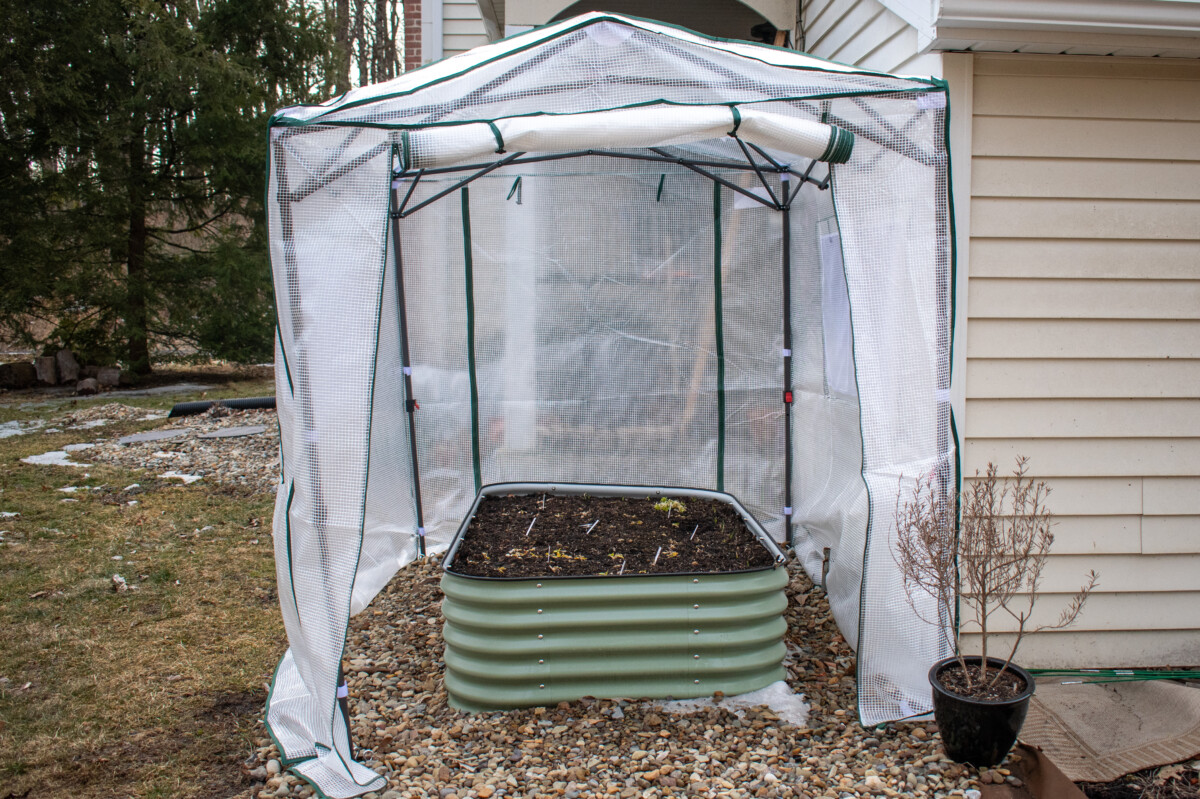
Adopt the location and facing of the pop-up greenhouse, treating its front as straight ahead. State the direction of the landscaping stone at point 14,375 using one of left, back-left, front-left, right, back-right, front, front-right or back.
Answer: back-right

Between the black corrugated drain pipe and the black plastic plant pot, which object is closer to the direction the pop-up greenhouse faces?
the black plastic plant pot

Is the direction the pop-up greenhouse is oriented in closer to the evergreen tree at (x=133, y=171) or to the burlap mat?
the burlap mat

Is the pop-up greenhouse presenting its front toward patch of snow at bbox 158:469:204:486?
no

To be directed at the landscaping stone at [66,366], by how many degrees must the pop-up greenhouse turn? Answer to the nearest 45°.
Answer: approximately 135° to its right

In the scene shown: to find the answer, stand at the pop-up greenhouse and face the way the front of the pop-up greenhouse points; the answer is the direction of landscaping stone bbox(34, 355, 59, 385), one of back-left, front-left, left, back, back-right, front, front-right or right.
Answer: back-right

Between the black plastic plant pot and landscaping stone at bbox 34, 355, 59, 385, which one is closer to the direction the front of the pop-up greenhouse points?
the black plastic plant pot

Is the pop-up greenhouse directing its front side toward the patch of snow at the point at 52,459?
no

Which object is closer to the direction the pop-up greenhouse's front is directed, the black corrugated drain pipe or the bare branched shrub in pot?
the bare branched shrub in pot

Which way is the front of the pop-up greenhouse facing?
toward the camera

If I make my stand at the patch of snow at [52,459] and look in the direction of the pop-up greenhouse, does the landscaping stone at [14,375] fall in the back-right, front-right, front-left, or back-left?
back-left

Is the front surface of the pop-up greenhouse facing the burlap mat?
no

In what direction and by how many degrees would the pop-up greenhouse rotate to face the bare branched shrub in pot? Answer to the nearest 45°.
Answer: approximately 45° to its left
